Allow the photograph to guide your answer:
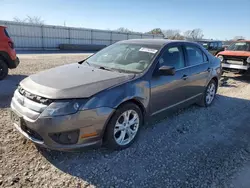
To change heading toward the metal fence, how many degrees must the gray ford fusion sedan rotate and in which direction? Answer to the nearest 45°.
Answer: approximately 135° to its right

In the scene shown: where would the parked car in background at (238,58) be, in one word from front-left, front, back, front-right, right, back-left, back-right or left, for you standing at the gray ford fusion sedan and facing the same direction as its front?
back

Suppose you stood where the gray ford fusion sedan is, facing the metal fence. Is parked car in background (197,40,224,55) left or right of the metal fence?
right

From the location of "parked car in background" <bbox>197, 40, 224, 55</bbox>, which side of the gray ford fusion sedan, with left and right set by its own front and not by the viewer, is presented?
back

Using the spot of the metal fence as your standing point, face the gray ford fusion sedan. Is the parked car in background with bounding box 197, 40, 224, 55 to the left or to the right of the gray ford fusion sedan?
left

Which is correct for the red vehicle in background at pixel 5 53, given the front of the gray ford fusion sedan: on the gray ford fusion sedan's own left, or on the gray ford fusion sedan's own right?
on the gray ford fusion sedan's own right

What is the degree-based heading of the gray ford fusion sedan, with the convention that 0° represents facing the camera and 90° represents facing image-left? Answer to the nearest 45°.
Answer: approximately 45°
